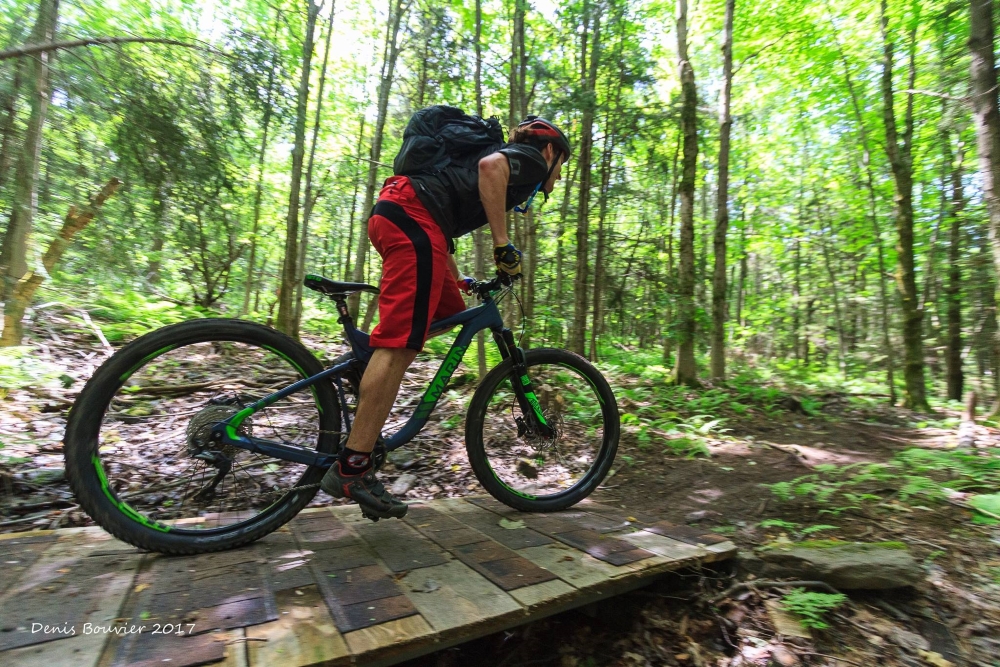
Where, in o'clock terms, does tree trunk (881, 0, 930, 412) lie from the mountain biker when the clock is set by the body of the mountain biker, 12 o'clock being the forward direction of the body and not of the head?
The tree trunk is roughly at 11 o'clock from the mountain biker.

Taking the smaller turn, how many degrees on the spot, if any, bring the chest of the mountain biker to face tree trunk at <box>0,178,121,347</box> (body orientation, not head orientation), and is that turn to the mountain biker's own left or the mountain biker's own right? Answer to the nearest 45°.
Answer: approximately 135° to the mountain biker's own left

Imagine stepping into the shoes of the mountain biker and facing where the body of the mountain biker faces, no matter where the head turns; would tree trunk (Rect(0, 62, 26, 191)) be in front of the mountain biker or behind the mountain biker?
behind

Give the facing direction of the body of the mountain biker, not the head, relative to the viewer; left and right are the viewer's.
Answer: facing to the right of the viewer

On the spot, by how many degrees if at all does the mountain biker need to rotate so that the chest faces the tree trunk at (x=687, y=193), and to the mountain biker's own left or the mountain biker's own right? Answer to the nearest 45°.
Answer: approximately 45° to the mountain biker's own left

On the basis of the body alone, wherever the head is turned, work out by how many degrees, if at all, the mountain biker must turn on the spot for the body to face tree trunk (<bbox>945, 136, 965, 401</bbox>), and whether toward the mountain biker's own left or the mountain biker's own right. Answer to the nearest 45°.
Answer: approximately 45° to the mountain biker's own left

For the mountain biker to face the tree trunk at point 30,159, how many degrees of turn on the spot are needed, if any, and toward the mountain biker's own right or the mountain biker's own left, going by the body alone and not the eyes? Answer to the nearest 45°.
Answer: approximately 135° to the mountain biker's own left

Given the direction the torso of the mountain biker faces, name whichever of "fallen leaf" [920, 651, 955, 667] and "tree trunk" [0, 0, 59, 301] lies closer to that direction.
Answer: the fallen leaf

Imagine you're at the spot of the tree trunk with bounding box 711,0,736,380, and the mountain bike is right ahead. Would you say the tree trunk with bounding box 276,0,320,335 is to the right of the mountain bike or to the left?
right

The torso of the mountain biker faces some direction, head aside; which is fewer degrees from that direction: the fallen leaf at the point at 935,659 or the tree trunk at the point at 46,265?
the fallen leaf

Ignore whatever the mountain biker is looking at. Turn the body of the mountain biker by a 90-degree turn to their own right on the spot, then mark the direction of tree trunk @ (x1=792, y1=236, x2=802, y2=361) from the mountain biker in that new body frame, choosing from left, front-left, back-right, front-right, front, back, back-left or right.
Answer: back-left
